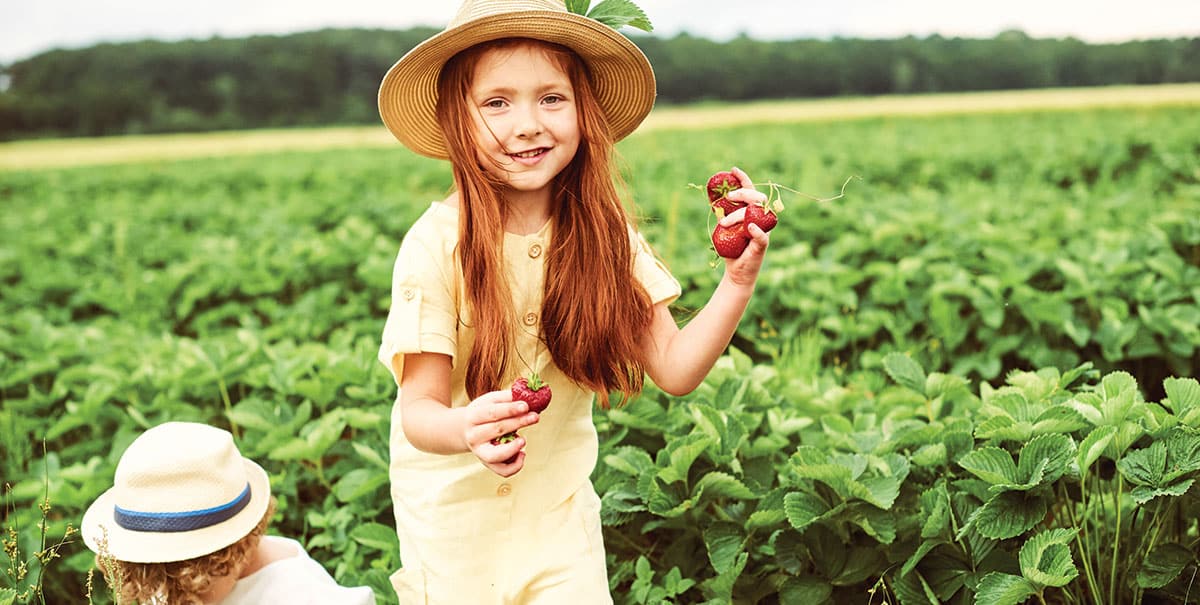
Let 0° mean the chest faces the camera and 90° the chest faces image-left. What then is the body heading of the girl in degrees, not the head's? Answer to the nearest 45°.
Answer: approximately 0°

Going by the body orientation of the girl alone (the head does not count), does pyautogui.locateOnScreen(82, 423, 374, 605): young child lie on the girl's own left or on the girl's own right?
on the girl's own right

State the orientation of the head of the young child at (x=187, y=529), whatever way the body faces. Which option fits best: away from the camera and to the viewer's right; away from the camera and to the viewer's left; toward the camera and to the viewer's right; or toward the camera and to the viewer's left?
away from the camera and to the viewer's left
